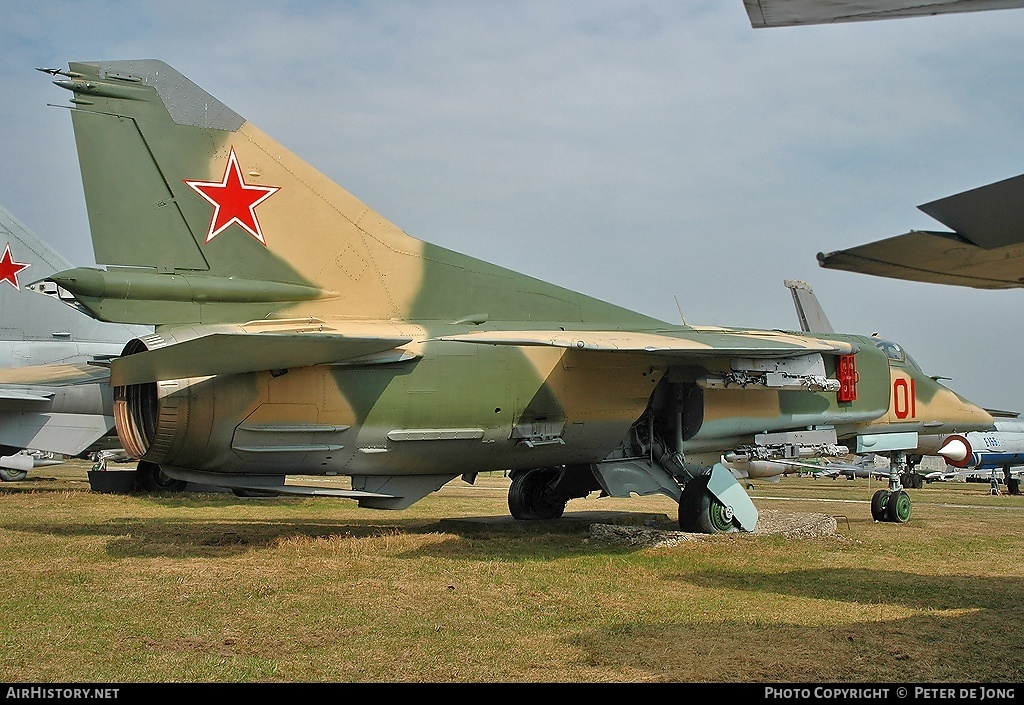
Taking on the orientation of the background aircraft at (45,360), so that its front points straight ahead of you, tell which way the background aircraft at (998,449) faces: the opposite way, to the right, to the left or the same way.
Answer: the opposite way

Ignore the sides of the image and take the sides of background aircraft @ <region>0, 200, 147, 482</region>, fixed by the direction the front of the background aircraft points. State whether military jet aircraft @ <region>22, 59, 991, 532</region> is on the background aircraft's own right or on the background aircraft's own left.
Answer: on the background aircraft's own right

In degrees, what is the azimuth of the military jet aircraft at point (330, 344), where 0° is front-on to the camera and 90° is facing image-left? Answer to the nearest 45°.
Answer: approximately 225°

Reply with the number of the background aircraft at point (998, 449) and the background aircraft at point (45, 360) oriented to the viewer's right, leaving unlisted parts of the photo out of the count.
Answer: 1

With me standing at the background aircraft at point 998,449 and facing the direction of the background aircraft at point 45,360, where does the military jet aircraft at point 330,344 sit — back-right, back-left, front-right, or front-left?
front-left

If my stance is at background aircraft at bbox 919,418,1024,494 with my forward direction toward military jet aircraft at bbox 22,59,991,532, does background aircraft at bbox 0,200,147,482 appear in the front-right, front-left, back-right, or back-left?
front-right

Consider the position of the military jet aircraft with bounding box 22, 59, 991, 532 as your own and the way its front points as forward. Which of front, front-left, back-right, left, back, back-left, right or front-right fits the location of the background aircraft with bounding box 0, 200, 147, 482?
left

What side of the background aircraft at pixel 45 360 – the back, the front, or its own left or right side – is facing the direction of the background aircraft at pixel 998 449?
front

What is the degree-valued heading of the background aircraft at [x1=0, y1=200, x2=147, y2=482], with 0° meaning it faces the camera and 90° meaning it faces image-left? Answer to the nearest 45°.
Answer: approximately 270°

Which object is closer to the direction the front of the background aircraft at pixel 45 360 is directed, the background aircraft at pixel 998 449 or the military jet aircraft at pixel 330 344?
the background aircraft

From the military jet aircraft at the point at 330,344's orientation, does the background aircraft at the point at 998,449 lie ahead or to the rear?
ahead

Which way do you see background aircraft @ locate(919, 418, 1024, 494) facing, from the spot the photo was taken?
facing the viewer and to the left of the viewer

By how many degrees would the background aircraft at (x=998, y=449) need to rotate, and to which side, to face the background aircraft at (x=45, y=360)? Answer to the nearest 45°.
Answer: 0° — it already faces it
